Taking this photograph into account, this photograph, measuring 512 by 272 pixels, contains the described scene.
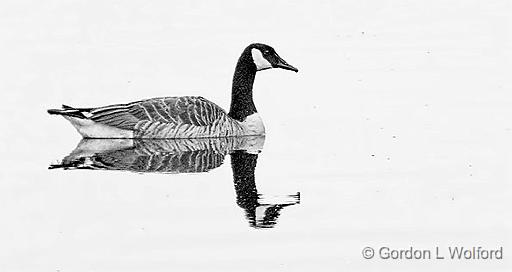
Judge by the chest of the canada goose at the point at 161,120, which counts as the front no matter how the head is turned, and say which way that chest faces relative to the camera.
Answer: to the viewer's right
